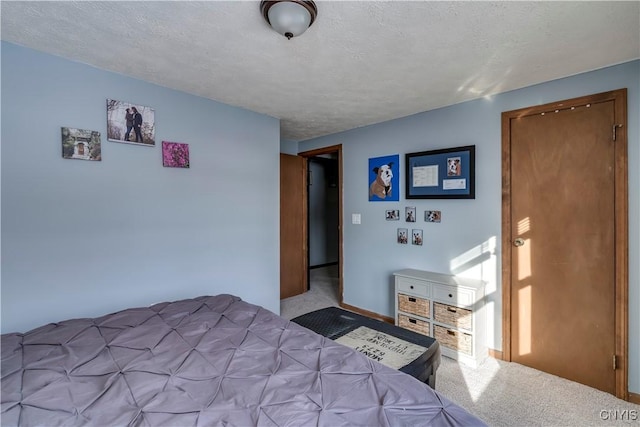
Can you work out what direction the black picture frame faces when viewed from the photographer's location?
facing the viewer and to the left of the viewer

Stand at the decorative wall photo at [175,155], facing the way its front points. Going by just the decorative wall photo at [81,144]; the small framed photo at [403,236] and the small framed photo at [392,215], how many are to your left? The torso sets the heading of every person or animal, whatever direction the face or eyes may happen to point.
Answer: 2

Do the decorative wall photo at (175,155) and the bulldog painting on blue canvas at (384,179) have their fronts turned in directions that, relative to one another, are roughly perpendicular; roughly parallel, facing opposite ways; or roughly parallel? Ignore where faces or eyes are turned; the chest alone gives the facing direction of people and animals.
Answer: roughly perpendicular

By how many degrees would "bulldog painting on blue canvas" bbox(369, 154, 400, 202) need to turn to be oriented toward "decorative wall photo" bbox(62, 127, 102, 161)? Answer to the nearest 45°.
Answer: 0° — it already faces it

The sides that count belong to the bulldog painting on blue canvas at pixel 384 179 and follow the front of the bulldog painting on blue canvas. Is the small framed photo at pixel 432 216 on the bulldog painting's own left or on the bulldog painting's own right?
on the bulldog painting's own left

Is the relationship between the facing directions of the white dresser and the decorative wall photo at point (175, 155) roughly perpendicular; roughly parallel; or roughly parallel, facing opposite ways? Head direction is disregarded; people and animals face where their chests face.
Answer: roughly perpendicular

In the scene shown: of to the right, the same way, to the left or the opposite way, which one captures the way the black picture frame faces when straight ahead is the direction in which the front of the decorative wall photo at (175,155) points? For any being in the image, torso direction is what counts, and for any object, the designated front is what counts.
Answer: to the right

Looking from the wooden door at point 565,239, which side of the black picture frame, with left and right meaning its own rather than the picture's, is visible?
left

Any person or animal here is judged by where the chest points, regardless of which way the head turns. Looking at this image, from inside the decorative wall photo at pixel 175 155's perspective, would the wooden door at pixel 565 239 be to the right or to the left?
on its left

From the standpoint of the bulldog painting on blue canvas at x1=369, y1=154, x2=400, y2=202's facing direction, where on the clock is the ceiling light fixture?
The ceiling light fixture is roughly at 11 o'clock from the bulldog painting on blue canvas.
